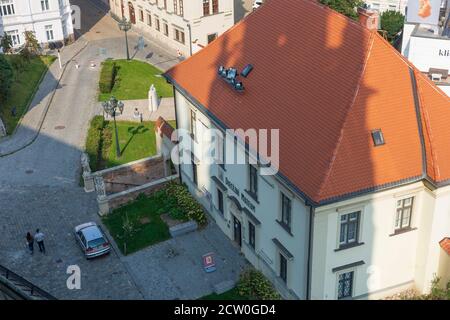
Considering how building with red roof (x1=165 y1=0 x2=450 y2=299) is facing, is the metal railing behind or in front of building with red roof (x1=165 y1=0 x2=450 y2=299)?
in front

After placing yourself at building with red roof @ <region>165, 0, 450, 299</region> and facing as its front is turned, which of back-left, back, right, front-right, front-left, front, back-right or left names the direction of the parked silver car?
front-right

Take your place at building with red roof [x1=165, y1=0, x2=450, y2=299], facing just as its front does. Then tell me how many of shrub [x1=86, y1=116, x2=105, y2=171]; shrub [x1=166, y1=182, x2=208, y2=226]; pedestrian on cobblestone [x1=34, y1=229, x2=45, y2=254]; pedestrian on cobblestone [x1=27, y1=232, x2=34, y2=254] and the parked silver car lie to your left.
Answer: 0

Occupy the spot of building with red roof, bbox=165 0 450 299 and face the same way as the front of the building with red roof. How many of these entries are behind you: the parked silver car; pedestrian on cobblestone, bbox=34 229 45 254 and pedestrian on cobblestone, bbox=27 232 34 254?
0

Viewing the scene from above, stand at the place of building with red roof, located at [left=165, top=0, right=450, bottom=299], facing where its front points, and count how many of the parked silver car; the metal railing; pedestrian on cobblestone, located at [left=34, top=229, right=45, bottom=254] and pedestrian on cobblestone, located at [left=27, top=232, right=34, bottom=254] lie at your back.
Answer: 0

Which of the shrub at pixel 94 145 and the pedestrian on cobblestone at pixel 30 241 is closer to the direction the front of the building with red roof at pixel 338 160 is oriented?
the pedestrian on cobblestone

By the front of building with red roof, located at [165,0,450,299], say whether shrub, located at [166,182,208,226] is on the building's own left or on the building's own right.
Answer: on the building's own right

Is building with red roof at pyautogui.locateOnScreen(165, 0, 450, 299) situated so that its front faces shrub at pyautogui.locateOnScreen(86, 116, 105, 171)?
no

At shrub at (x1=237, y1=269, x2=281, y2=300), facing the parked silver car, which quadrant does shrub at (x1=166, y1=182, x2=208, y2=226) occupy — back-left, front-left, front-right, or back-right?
front-right

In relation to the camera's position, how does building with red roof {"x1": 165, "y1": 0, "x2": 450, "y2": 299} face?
facing the viewer and to the left of the viewer

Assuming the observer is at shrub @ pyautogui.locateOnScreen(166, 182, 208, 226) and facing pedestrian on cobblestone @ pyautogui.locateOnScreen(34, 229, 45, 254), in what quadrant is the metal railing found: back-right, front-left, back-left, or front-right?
front-left

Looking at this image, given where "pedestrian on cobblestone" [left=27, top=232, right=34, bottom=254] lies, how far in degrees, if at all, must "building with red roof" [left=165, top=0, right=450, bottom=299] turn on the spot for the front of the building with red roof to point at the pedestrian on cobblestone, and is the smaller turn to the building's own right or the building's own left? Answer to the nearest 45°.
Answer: approximately 45° to the building's own right
